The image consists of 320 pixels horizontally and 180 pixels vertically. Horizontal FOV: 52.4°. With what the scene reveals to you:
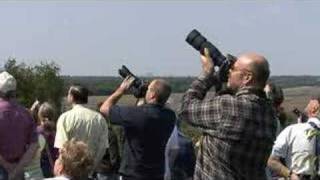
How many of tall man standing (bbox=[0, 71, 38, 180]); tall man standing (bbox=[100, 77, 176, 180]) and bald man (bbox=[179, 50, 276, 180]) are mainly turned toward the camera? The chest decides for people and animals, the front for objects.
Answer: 0

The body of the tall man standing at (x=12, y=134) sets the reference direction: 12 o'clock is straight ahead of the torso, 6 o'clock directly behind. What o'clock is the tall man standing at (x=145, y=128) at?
the tall man standing at (x=145, y=128) is roughly at 4 o'clock from the tall man standing at (x=12, y=134).

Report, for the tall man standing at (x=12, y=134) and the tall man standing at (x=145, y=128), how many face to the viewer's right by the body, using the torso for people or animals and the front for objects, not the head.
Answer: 0

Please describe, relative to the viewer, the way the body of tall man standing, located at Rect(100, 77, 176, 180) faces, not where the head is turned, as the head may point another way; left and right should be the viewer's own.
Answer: facing away from the viewer and to the left of the viewer

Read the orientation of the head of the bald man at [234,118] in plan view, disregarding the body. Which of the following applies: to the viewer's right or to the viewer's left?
to the viewer's left

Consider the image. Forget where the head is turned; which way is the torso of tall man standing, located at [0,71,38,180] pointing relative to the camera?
away from the camera

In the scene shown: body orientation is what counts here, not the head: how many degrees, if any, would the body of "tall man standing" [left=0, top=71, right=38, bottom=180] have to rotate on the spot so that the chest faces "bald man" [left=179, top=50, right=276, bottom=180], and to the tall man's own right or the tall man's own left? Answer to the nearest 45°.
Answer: approximately 135° to the tall man's own right

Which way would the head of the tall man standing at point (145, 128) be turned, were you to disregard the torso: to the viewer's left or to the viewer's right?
to the viewer's left

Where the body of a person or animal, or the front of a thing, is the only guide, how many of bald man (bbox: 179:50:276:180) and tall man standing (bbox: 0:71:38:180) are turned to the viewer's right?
0

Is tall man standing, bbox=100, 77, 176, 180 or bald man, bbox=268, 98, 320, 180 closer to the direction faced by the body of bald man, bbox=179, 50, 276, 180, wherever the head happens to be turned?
the tall man standing
